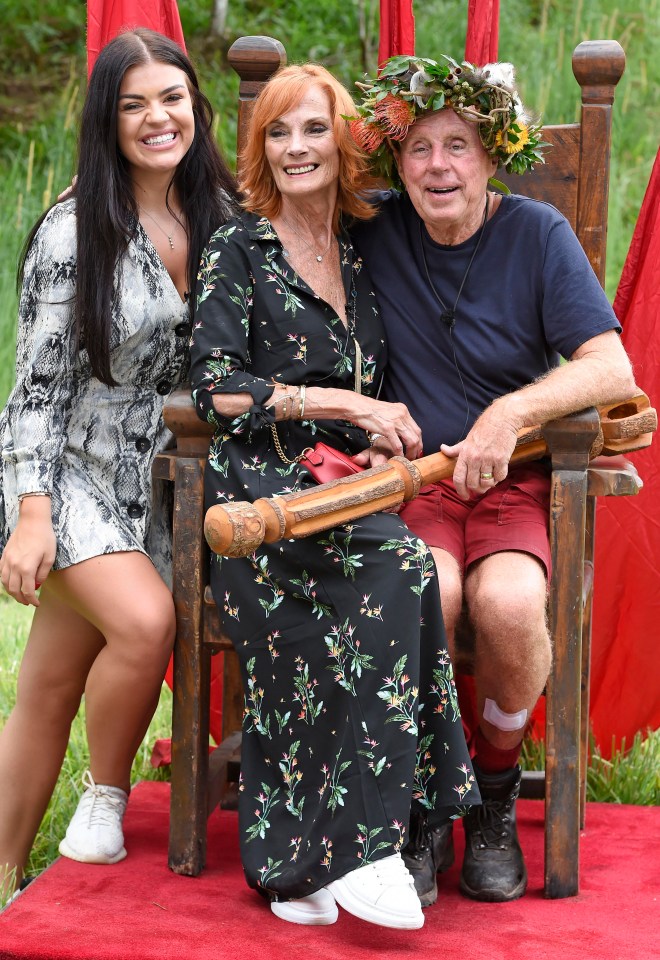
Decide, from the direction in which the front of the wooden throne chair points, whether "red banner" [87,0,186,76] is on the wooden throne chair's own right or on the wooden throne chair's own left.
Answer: on the wooden throne chair's own right

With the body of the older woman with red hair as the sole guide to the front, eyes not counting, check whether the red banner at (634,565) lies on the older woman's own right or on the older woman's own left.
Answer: on the older woman's own left

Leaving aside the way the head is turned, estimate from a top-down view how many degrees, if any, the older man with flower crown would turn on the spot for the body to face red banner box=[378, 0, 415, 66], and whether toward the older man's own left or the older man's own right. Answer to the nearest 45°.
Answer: approximately 180°

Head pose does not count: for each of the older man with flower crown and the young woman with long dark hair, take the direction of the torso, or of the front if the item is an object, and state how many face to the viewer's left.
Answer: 0

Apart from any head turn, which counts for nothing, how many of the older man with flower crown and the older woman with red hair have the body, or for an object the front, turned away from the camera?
0

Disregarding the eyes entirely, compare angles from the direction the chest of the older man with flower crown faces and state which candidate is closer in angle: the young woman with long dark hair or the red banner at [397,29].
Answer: the young woman with long dark hair

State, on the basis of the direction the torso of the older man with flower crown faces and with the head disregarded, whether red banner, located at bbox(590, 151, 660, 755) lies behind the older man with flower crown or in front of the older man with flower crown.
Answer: behind
